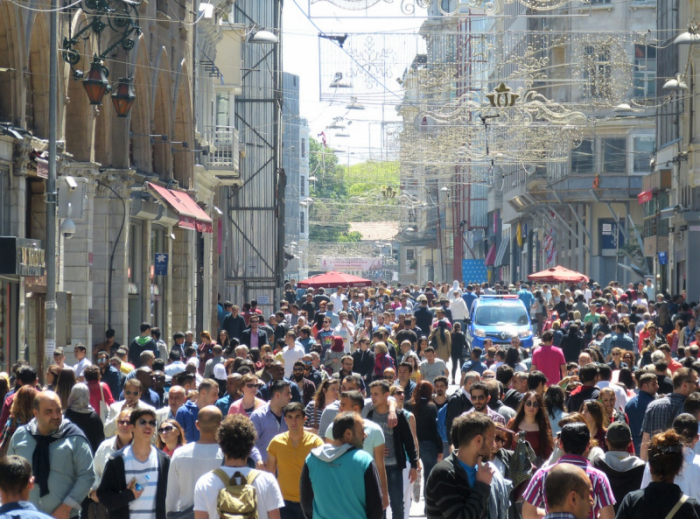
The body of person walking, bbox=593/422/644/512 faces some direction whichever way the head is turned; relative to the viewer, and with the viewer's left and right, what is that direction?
facing away from the viewer

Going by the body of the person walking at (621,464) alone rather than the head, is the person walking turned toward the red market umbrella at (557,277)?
yes

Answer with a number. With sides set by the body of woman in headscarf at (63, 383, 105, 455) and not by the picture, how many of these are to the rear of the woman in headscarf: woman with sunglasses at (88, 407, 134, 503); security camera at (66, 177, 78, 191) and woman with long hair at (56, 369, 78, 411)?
1

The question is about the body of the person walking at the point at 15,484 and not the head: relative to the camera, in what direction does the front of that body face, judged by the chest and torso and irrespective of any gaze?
away from the camera

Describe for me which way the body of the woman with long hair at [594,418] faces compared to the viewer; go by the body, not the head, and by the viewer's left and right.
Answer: facing the viewer and to the left of the viewer

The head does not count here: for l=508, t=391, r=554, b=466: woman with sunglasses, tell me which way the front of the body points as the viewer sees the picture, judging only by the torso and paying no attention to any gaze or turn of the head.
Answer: toward the camera

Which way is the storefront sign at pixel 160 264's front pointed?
toward the camera

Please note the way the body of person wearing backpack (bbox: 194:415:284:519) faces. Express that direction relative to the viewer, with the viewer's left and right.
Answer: facing away from the viewer

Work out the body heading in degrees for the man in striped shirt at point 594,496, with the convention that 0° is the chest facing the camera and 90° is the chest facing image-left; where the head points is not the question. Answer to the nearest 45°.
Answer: approximately 180°

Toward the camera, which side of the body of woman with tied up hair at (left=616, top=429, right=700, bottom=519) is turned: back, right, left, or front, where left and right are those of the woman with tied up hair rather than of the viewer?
back

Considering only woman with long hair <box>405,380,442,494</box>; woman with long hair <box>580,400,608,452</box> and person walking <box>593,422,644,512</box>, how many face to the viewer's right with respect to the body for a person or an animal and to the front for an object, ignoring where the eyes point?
0
